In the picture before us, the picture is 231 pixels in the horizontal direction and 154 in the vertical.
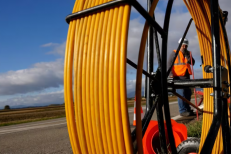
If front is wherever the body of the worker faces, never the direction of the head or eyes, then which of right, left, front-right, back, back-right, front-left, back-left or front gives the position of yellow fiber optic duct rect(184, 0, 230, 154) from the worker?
front-right

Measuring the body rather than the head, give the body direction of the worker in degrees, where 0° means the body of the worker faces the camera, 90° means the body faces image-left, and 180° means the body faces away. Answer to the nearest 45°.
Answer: approximately 315°

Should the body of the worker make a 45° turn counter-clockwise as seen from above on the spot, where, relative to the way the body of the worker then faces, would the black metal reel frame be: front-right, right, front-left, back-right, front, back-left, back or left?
right
